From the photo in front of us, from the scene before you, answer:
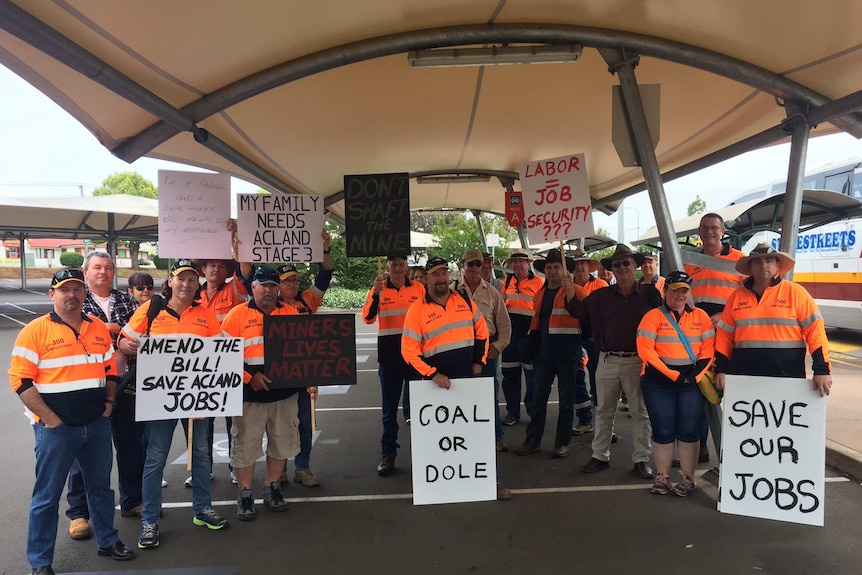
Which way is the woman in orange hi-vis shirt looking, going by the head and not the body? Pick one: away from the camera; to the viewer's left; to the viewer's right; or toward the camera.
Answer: toward the camera

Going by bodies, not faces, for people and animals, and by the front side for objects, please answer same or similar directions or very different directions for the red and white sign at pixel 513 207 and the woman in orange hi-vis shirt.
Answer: same or similar directions

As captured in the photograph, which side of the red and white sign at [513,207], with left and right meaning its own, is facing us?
front

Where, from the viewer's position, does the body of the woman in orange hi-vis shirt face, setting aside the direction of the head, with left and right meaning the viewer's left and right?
facing the viewer

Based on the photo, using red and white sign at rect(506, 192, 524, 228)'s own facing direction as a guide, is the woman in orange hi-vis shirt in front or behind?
in front

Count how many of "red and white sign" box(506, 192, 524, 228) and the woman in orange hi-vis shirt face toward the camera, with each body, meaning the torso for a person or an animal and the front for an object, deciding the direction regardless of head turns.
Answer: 2

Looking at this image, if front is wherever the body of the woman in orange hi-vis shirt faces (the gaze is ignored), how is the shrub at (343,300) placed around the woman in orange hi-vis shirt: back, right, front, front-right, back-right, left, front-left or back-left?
back-right

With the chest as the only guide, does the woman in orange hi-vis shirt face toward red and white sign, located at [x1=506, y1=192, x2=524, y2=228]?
no
